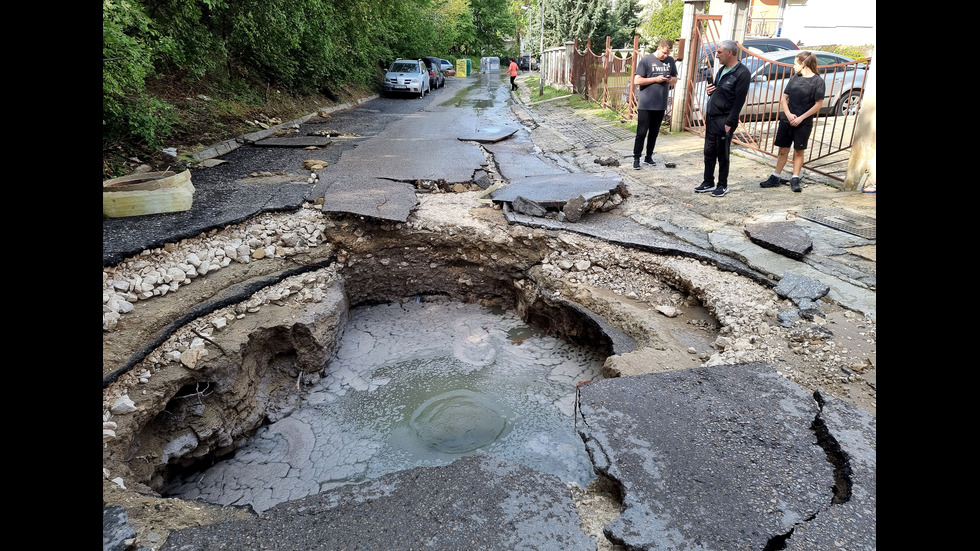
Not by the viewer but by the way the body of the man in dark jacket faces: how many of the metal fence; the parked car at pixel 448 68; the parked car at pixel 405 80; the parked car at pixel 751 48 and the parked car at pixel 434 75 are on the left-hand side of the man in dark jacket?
0

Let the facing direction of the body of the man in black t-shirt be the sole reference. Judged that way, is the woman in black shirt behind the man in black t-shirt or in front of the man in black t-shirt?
in front

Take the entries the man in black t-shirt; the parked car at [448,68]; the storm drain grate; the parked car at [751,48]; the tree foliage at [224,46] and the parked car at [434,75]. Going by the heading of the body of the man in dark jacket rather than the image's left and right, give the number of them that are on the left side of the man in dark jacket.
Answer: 1

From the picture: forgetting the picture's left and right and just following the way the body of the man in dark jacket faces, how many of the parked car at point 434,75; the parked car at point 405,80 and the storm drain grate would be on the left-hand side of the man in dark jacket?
1

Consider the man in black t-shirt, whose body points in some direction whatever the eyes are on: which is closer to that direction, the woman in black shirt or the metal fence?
the woman in black shirt

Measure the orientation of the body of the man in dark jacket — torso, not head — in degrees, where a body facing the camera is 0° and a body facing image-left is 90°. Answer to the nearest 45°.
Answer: approximately 45°

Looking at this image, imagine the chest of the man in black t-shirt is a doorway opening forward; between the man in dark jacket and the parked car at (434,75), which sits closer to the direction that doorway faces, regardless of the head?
the man in dark jacket

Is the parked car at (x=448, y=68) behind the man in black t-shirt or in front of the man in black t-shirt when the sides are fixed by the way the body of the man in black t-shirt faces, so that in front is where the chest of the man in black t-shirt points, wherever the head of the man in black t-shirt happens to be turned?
behind

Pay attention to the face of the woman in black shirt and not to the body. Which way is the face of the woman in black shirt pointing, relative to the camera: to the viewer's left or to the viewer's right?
to the viewer's left

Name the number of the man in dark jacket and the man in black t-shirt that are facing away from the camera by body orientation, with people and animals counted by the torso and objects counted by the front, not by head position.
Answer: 0

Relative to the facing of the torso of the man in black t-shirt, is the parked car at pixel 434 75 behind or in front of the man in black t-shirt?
behind

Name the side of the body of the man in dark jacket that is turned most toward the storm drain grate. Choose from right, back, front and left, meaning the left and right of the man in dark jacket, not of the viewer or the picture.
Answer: left

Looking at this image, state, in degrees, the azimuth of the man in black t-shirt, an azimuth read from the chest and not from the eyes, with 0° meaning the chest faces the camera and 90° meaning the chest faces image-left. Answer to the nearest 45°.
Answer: approximately 315°

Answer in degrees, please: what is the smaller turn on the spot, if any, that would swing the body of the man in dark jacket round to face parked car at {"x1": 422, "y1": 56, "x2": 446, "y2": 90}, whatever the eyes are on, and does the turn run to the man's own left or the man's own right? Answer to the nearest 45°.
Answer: approximately 90° to the man's own right

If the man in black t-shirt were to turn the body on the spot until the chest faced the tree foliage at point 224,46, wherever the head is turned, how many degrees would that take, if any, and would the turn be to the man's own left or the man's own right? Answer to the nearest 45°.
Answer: approximately 135° to the man's own right

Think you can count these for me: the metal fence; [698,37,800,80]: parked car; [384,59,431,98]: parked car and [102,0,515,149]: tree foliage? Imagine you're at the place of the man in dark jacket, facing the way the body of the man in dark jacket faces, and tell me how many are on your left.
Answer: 0

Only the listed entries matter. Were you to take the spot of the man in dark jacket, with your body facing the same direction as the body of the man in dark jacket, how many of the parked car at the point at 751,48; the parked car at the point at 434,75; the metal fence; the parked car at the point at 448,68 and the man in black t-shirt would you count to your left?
0
